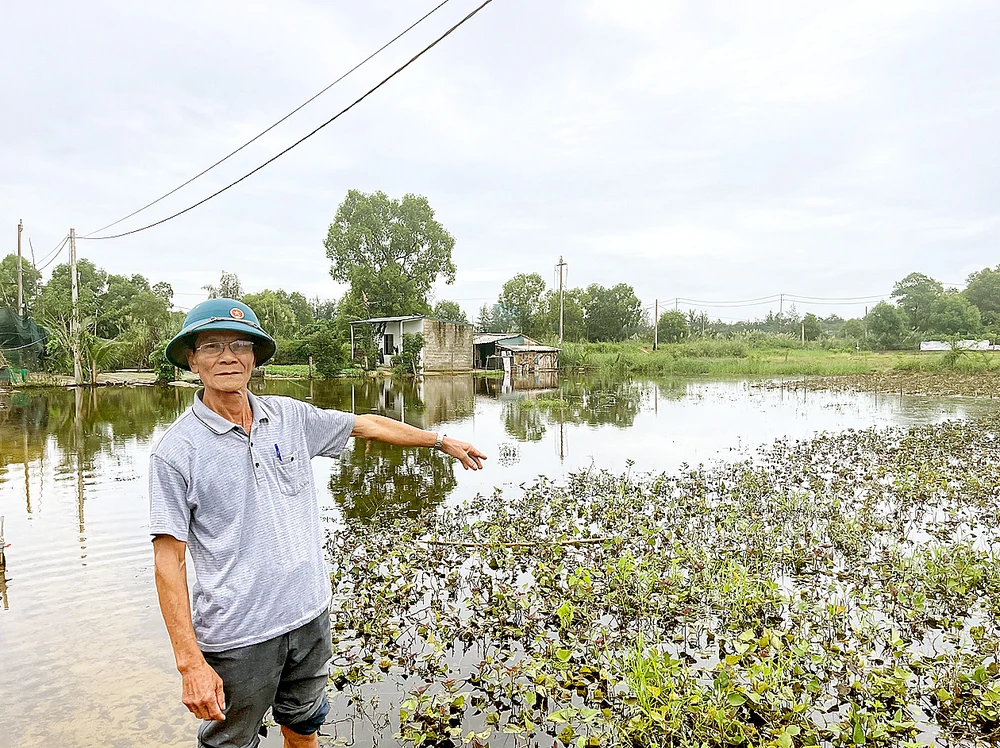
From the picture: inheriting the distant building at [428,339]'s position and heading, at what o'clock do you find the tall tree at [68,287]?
The tall tree is roughly at 2 o'clock from the distant building.

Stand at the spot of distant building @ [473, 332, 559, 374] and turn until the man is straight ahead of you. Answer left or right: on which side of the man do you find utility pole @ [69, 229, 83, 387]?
right

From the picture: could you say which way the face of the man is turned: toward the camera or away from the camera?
toward the camera

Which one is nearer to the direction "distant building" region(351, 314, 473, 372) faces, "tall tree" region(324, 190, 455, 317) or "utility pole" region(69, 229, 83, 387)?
the utility pole

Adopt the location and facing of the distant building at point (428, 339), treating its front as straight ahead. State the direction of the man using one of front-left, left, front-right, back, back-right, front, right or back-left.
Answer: front-left

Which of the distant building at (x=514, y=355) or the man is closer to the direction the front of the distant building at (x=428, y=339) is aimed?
the man

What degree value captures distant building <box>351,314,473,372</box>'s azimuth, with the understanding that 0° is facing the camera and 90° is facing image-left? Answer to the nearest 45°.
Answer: approximately 45°

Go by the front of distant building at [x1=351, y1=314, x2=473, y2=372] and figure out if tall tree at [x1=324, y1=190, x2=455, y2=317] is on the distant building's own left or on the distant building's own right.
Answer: on the distant building's own right

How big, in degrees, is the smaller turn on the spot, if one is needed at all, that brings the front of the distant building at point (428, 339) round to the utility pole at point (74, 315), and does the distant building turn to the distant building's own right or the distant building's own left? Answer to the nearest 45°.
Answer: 0° — it already faces it

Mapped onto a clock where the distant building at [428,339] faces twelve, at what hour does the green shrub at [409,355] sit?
The green shrub is roughly at 11 o'clock from the distant building.

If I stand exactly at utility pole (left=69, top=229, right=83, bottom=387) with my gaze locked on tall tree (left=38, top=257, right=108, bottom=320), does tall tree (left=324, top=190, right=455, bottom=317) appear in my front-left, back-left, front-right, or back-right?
front-right
